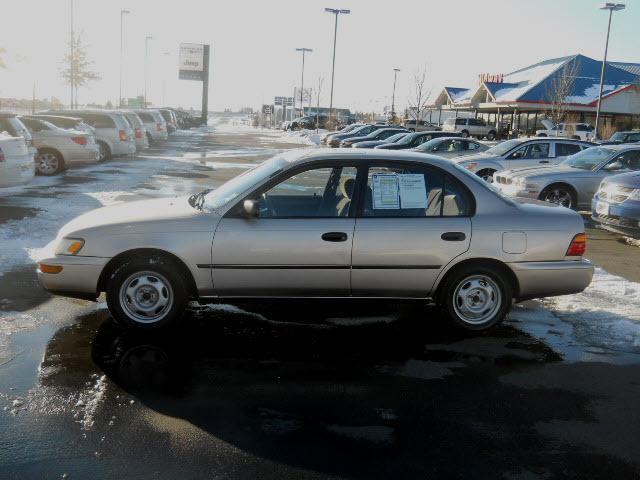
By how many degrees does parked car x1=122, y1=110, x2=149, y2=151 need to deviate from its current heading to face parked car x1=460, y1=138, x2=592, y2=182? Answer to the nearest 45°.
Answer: approximately 180°

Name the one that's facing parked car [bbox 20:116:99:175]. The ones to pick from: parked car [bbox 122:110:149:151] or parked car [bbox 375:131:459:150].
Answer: parked car [bbox 375:131:459:150]

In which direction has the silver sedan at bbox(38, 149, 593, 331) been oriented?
to the viewer's left

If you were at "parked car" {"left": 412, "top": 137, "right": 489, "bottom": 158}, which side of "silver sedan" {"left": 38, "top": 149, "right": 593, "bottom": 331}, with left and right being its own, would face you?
right

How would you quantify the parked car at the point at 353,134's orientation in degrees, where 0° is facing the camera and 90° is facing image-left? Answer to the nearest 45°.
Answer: approximately 45°

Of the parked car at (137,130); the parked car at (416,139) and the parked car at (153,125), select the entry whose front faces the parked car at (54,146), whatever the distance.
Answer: the parked car at (416,139)

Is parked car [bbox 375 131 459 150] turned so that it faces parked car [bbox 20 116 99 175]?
yes

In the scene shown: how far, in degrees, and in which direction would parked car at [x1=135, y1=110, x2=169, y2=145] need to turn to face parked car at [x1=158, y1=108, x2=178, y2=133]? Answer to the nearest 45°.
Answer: approximately 45° to its right

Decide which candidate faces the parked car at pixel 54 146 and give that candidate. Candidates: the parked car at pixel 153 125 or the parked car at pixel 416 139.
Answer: the parked car at pixel 416 139

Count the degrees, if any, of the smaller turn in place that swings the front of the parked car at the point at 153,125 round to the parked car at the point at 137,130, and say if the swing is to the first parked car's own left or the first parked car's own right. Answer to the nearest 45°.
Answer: approximately 135° to the first parked car's own left

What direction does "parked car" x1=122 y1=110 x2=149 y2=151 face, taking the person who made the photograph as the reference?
facing away from the viewer and to the left of the viewer
